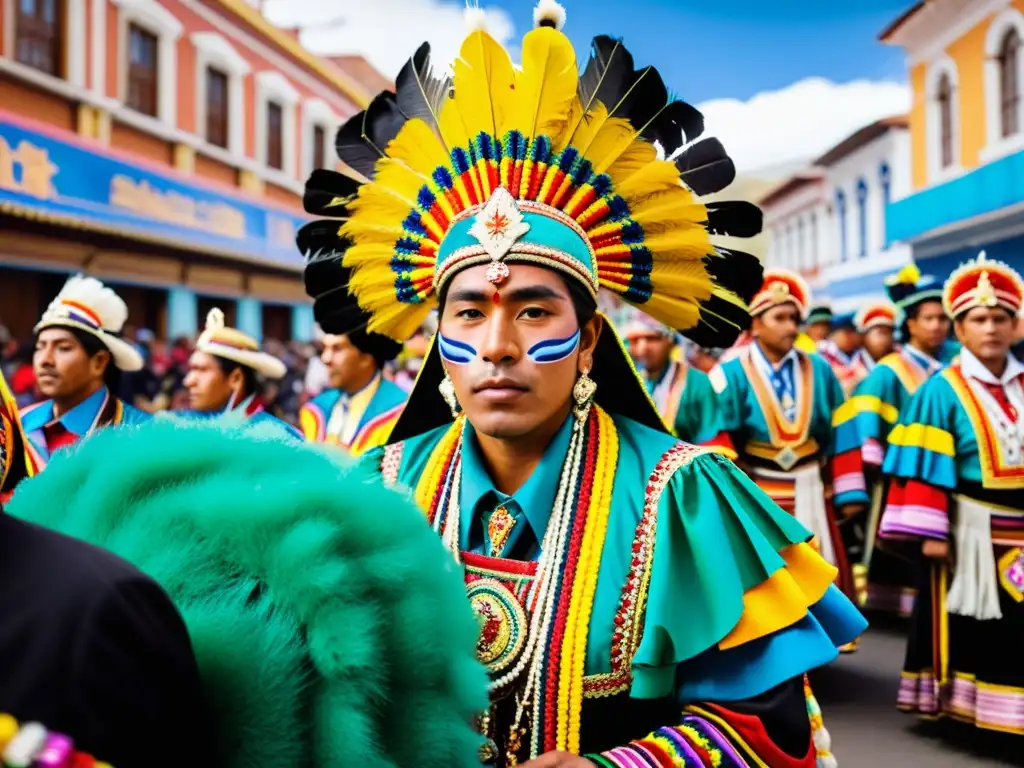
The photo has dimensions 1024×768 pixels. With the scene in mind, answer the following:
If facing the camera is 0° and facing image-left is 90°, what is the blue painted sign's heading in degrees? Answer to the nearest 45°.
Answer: approximately 315°

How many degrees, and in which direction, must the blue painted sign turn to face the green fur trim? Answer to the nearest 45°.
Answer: approximately 45° to its right
